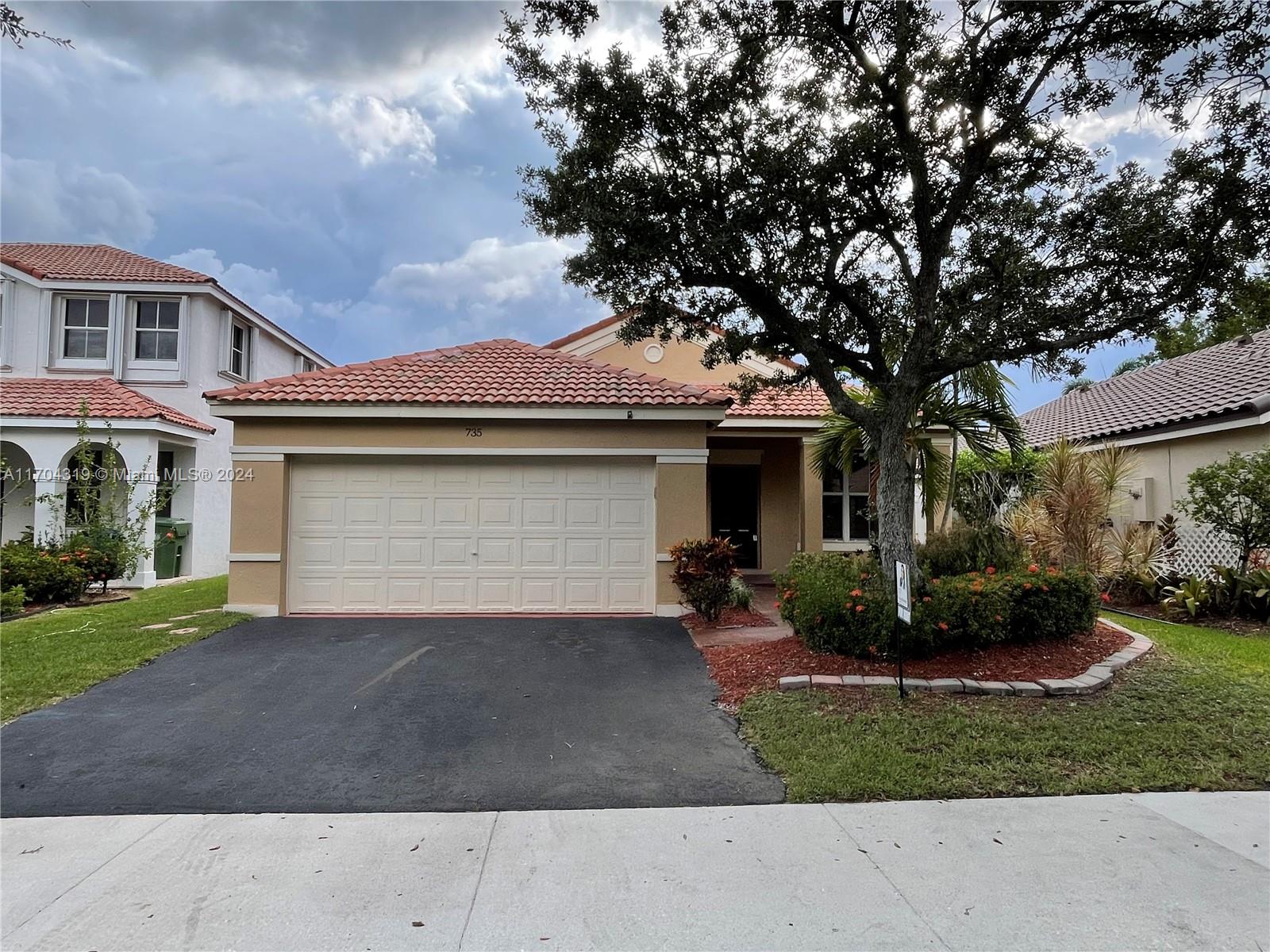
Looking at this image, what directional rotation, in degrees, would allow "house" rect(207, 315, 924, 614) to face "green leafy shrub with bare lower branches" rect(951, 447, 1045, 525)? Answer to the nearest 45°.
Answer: approximately 90° to its left

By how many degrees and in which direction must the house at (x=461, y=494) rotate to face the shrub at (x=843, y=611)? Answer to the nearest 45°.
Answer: approximately 45° to its left

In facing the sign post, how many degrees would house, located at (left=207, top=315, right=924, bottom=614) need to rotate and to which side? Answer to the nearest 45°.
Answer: approximately 45° to its left

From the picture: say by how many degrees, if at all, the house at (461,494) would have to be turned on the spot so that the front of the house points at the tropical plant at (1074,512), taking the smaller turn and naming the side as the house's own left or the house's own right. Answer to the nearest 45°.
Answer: approximately 90° to the house's own left

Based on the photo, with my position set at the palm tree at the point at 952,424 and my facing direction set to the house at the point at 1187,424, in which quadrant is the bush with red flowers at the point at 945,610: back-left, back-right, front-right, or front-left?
back-right

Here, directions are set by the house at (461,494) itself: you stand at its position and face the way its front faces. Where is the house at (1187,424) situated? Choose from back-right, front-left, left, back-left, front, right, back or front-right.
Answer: left

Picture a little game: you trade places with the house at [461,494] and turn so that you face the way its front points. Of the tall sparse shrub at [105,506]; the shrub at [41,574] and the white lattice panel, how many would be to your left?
1

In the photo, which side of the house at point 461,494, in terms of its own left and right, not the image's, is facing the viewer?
front

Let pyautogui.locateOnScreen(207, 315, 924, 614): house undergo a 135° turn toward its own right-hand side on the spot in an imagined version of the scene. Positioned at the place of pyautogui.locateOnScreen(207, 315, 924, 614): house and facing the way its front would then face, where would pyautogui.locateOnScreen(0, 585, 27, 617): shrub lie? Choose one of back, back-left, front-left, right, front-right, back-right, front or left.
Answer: front-left

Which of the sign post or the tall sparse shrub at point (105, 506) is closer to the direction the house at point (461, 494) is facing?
the sign post

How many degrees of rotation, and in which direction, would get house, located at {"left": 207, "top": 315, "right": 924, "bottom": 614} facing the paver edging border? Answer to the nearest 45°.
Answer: approximately 45° to its left

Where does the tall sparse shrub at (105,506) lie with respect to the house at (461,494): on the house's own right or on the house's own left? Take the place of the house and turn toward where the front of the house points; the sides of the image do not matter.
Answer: on the house's own right

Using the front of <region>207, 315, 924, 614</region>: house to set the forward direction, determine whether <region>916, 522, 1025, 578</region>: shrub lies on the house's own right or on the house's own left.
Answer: on the house's own left

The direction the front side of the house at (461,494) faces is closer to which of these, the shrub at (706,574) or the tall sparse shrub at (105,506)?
the shrub at (706,574)

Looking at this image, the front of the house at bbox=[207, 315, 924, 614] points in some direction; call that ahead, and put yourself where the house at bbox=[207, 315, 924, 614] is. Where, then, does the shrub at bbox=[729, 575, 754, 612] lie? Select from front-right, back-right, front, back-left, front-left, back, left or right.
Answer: left
